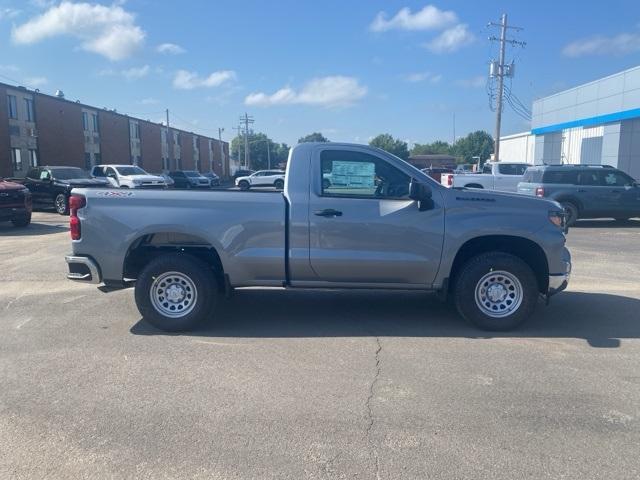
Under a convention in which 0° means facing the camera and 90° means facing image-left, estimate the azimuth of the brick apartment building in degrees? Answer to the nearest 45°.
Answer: approximately 315°

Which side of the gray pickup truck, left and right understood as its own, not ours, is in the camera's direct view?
right

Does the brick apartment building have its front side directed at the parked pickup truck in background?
yes

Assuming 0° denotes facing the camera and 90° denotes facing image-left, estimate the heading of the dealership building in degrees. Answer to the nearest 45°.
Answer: approximately 45°

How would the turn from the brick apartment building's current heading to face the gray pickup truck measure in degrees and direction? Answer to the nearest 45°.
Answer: approximately 45° to its right

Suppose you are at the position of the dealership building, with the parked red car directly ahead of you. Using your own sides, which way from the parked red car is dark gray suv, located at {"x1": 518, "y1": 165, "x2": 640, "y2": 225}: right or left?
left

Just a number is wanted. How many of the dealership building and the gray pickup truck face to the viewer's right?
1

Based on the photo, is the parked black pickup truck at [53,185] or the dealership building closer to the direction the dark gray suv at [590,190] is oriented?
the dealership building

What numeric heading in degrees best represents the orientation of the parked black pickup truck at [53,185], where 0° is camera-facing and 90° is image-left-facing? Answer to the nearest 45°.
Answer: approximately 315°

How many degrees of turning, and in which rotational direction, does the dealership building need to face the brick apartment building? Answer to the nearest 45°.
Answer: approximately 45° to its right

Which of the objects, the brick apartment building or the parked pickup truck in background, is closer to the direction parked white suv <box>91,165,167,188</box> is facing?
the parked pickup truck in background

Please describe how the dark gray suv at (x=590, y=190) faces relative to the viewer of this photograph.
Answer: facing away from the viewer and to the right of the viewer

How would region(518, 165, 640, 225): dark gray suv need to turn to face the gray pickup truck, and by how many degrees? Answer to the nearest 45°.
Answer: approximately 135° to its right
